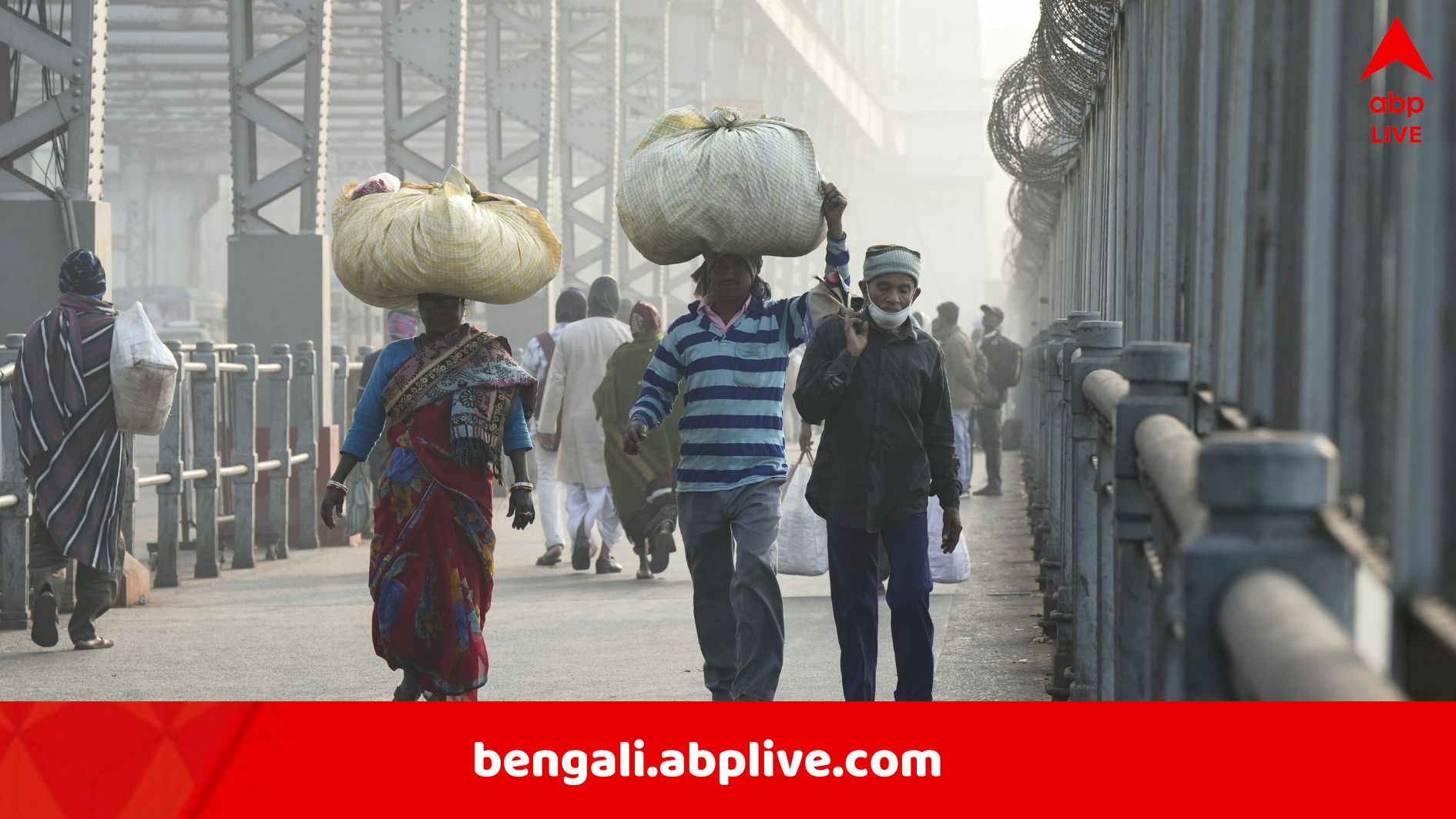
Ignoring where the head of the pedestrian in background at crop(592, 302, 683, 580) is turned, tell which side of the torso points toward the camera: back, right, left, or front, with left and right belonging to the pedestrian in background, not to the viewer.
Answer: back

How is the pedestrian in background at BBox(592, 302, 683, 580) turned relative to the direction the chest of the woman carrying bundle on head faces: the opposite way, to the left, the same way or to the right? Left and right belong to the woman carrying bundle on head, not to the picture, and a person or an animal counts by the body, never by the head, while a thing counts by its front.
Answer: the opposite way

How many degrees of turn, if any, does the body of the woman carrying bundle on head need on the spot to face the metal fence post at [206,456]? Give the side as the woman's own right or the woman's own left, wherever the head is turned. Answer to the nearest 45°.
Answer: approximately 180°

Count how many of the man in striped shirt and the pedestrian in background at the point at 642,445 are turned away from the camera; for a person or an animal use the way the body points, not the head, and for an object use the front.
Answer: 1

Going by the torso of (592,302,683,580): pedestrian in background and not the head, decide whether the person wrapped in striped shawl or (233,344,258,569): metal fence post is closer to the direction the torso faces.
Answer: the metal fence post

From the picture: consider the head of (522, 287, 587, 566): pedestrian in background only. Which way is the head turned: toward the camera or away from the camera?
away from the camera

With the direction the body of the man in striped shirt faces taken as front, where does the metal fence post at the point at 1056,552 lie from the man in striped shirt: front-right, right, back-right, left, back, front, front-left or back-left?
back-left

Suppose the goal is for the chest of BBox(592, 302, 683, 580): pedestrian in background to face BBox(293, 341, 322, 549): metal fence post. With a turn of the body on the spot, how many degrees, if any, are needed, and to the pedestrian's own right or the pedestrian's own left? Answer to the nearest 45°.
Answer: approximately 45° to the pedestrian's own left

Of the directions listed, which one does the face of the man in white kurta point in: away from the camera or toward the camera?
away from the camera

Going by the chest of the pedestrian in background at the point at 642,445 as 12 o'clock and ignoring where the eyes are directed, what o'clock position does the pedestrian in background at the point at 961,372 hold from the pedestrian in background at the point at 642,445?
the pedestrian in background at the point at 961,372 is roughly at 1 o'clock from the pedestrian in background at the point at 642,445.

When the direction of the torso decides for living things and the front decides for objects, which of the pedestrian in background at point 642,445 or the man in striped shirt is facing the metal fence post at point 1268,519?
the man in striped shirt

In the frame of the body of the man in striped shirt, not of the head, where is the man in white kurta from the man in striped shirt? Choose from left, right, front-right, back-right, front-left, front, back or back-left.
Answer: back
